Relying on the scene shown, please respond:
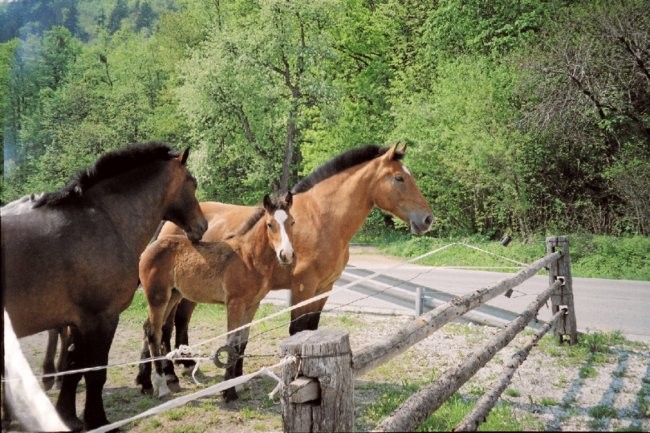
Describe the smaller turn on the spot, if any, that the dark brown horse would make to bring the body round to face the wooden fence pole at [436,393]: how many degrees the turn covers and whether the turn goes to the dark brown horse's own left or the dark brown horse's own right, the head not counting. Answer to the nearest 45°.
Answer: approximately 45° to the dark brown horse's own right

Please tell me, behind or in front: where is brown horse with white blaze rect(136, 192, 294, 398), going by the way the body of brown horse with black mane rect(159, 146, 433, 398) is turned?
behind

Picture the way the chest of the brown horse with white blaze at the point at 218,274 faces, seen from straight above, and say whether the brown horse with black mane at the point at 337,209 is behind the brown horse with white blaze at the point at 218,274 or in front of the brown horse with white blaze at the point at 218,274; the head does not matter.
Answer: in front

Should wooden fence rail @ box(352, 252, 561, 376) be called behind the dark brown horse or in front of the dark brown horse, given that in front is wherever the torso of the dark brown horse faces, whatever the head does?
in front

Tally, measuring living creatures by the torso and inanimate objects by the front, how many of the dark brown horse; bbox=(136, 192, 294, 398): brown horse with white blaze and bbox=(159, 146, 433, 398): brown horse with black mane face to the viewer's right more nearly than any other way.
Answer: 3

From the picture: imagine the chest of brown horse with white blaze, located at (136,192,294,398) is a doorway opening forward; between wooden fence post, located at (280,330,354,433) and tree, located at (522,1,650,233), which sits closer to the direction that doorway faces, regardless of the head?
the tree

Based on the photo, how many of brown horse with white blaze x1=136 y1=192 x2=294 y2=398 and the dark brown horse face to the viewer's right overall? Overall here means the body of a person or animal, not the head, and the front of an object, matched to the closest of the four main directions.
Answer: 2

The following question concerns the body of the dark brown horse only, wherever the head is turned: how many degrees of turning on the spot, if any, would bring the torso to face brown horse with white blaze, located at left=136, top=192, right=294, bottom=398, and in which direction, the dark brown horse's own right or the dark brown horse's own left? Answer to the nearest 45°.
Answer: approximately 45° to the dark brown horse's own left

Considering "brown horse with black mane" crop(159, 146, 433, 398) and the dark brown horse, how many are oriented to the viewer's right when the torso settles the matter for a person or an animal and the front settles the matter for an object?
2

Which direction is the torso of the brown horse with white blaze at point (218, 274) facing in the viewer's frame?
to the viewer's right

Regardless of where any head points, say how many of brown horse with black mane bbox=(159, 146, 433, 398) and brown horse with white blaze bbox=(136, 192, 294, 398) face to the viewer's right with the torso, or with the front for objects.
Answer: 2

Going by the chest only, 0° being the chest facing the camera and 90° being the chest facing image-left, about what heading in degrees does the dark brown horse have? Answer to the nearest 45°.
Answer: approximately 270°

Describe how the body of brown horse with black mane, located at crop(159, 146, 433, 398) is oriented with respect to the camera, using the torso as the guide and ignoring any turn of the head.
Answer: to the viewer's right
